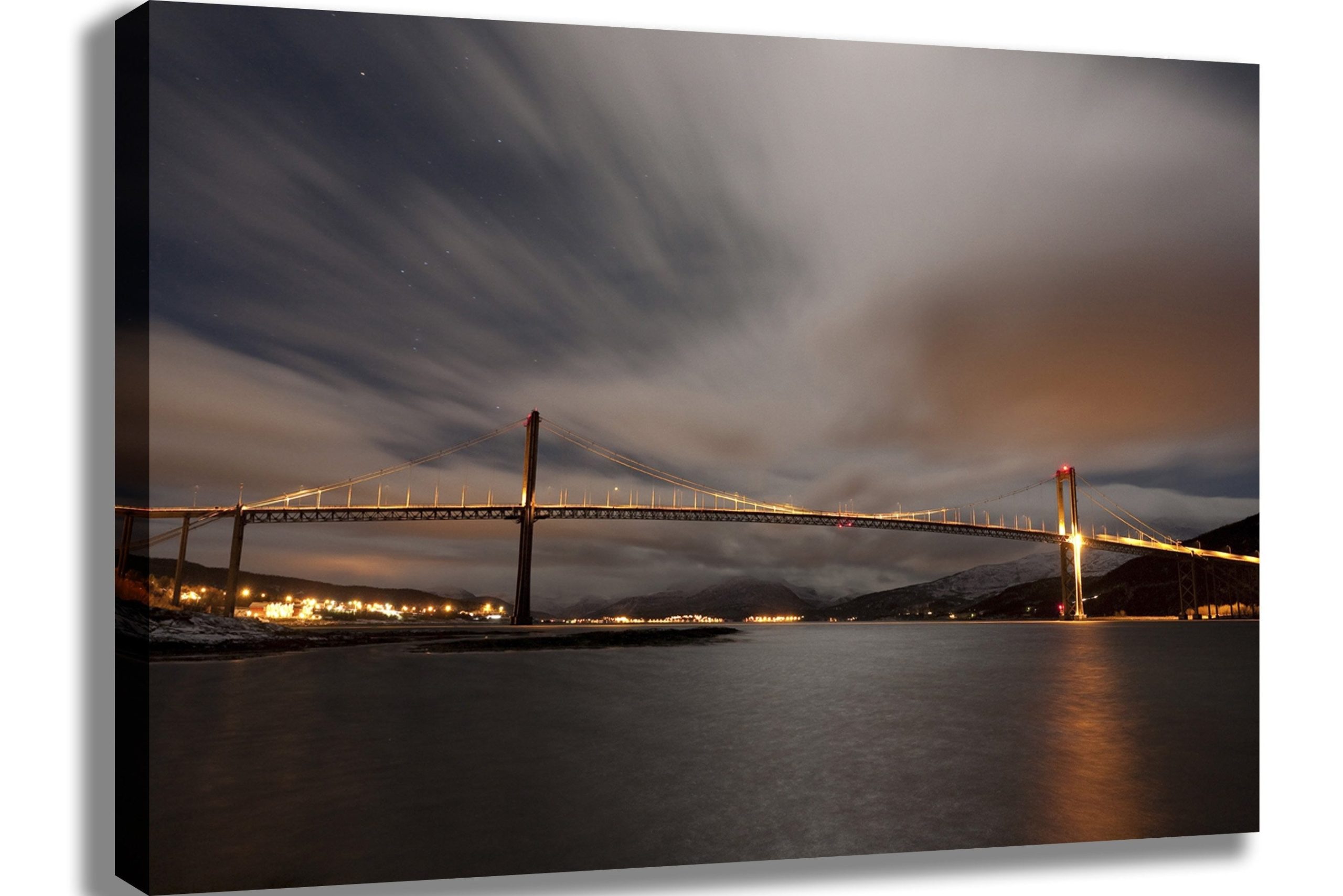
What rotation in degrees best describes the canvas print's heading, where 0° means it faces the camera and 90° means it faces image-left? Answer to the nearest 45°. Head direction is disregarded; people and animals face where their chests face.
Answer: approximately 315°
